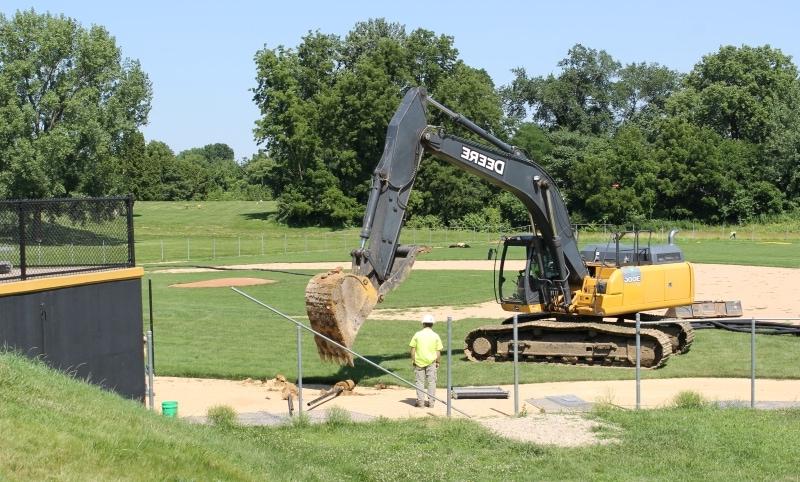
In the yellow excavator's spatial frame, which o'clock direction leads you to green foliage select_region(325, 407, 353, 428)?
The green foliage is roughly at 10 o'clock from the yellow excavator.

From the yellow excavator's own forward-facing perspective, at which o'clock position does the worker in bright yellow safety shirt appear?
The worker in bright yellow safety shirt is roughly at 10 o'clock from the yellow excavator.

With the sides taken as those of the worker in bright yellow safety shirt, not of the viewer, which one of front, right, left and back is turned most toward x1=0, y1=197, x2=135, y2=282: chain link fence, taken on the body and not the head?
left

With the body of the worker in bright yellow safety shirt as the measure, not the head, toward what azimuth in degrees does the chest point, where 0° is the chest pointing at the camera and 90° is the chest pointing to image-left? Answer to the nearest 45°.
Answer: approximately 180°

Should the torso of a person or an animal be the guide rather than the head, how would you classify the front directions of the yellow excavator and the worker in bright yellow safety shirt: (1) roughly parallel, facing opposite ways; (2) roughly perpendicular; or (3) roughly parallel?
roughly perpendicular

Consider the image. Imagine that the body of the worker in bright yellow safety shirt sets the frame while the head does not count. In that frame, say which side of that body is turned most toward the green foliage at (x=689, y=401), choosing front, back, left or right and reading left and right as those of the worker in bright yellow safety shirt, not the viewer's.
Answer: right

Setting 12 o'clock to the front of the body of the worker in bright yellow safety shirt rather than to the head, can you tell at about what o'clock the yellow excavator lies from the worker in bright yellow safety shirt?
The yellow excavator is roughly at 1 o'clock from the worker in bright yellow safety shirt.

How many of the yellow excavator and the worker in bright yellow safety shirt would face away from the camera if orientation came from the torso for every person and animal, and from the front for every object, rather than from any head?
1

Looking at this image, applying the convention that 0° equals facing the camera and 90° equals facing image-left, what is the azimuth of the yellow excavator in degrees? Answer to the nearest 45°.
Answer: approximately 90°
